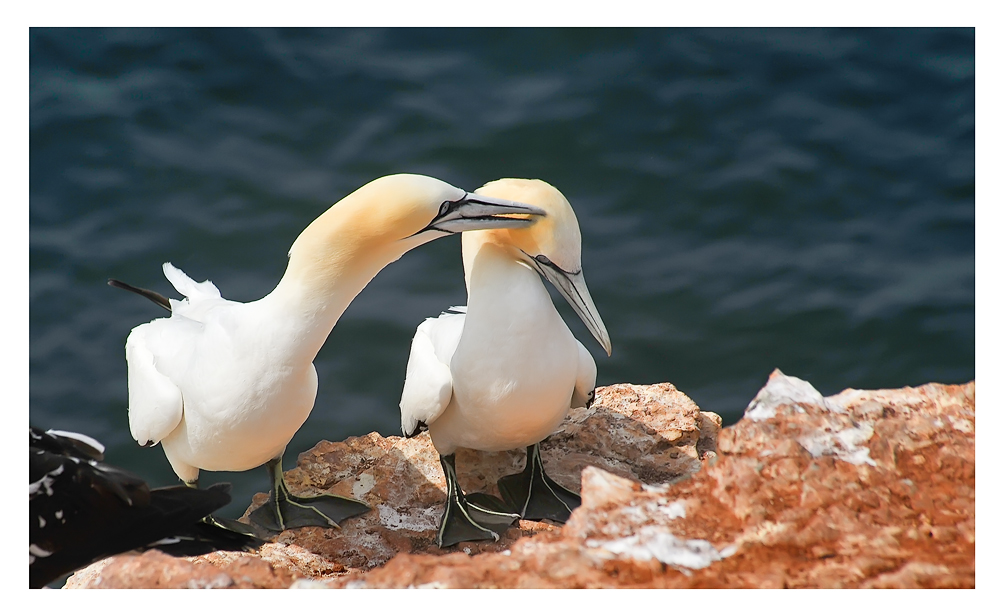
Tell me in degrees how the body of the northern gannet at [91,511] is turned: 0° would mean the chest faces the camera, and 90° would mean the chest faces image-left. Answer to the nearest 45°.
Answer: approximately 90°

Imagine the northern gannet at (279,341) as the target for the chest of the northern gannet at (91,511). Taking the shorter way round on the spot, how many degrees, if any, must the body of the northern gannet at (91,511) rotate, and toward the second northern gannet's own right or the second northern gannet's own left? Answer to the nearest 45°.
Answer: approximately 135° to the second northern gannet's own right

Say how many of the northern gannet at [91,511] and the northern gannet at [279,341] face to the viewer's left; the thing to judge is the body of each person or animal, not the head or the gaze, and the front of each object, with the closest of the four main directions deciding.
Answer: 1

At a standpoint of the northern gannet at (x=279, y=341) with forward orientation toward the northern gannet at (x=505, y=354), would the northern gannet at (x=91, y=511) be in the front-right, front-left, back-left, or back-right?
back-right

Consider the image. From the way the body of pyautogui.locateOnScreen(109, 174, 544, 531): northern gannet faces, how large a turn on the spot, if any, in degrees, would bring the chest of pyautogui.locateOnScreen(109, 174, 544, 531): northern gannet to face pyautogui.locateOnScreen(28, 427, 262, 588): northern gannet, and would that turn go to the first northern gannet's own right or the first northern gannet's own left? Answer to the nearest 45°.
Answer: approximately 90° to the first northern gannet's own right

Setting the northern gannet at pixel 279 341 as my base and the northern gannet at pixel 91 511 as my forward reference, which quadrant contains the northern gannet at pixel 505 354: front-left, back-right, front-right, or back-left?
back-left

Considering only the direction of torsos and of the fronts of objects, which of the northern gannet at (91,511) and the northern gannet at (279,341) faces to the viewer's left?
the northern gannet at (91,511)
